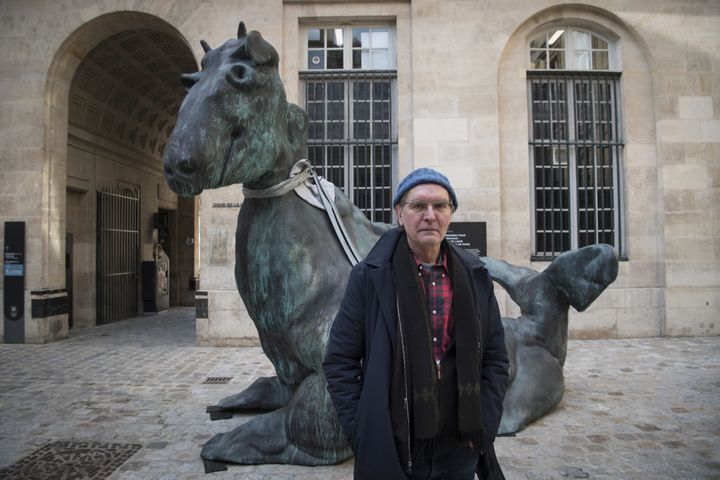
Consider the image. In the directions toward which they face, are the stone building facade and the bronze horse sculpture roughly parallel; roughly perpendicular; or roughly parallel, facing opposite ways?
roughly perpendicular

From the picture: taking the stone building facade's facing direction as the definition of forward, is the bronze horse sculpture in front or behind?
in front

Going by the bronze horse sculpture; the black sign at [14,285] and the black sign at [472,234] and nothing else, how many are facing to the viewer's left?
1

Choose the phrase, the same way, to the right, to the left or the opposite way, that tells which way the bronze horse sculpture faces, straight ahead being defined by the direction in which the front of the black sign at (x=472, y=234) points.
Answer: to the right

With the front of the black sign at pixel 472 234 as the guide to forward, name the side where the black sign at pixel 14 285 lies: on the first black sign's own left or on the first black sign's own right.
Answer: on the first black sign's own right

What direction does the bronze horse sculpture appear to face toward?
to the viewer's left

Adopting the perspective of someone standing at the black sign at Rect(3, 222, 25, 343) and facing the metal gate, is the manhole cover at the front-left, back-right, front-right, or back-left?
back-right

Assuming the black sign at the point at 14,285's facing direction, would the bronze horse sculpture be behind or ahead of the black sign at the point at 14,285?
ahead

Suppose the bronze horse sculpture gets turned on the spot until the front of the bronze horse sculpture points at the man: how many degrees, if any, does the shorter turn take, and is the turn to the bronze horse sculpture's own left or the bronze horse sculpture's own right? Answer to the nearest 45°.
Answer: approximately 135° to the bronze horse sculpture's own left

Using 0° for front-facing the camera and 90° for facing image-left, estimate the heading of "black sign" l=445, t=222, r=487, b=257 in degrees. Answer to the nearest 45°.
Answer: approximately 0°

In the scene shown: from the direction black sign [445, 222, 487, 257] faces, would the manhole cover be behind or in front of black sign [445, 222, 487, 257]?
in front

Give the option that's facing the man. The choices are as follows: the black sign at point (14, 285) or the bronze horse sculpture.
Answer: the black sign
